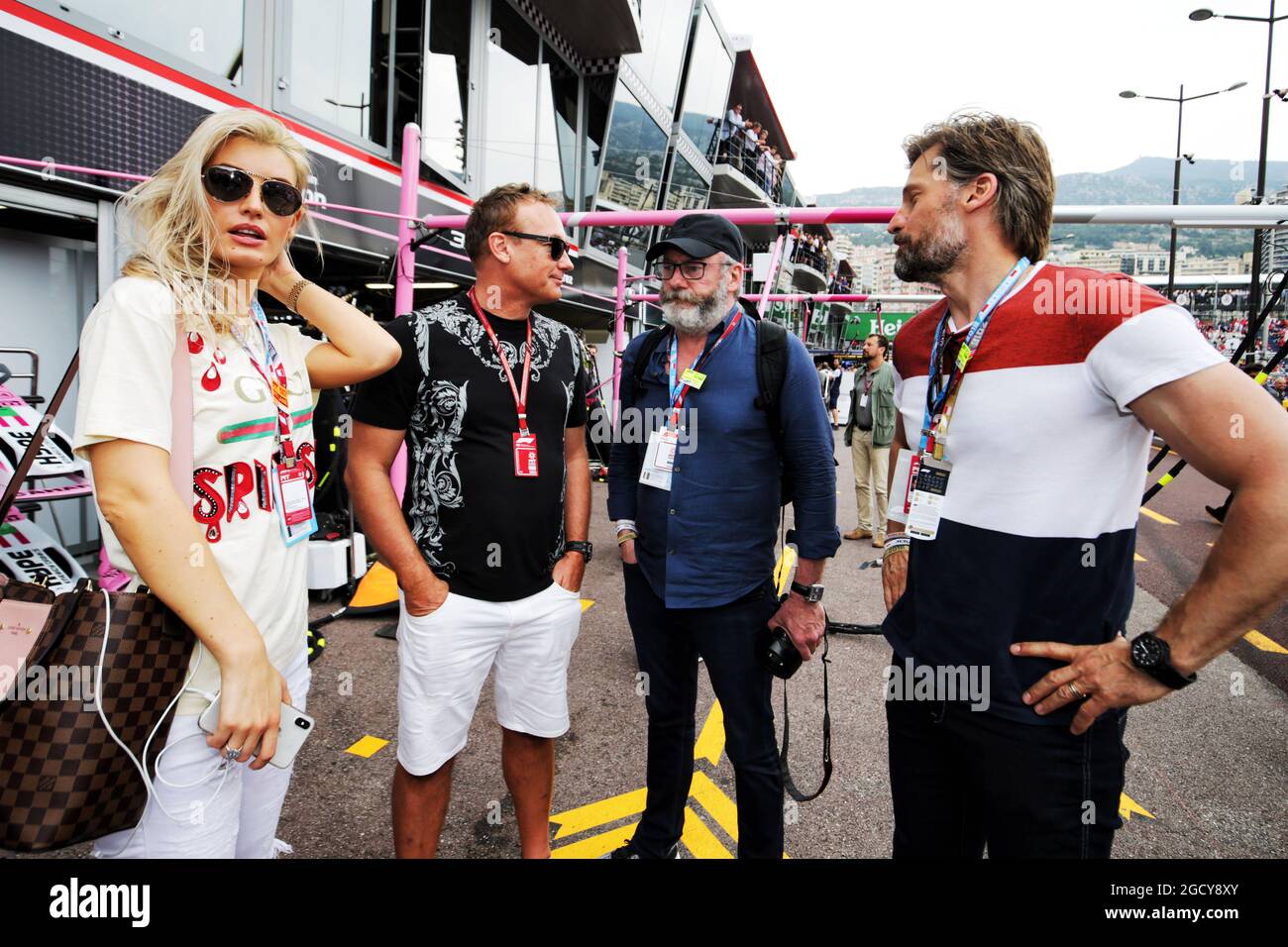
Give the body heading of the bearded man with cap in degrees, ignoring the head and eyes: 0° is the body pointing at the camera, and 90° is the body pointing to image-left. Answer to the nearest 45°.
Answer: approximately 45°

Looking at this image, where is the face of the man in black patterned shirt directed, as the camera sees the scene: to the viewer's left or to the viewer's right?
to the viewer's right

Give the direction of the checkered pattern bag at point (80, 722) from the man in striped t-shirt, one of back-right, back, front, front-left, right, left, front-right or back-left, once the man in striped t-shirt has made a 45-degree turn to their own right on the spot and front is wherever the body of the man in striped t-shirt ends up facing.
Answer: front-left

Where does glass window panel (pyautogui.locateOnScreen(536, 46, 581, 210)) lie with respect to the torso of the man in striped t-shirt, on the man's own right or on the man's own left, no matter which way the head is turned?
on the man's own right

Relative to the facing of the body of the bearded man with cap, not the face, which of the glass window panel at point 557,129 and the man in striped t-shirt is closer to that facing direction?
the man in striped t-shirt

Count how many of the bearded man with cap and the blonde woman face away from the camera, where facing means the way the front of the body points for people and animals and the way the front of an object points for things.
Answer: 0

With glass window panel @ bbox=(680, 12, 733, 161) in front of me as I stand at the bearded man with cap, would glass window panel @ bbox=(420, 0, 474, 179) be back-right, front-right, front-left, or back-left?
front-left

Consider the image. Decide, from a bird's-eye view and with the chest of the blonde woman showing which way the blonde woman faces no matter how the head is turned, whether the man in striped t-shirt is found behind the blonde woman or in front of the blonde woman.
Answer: in front

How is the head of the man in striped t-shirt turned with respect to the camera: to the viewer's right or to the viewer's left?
to the viewer's left

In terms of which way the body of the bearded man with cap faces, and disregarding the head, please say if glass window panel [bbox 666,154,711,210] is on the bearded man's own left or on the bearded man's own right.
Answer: on the bearded man's own right

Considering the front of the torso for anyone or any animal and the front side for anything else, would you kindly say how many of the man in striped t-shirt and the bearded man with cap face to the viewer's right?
0

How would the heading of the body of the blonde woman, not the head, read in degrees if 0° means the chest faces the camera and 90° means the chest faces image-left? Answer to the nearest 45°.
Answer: approximately 315°
